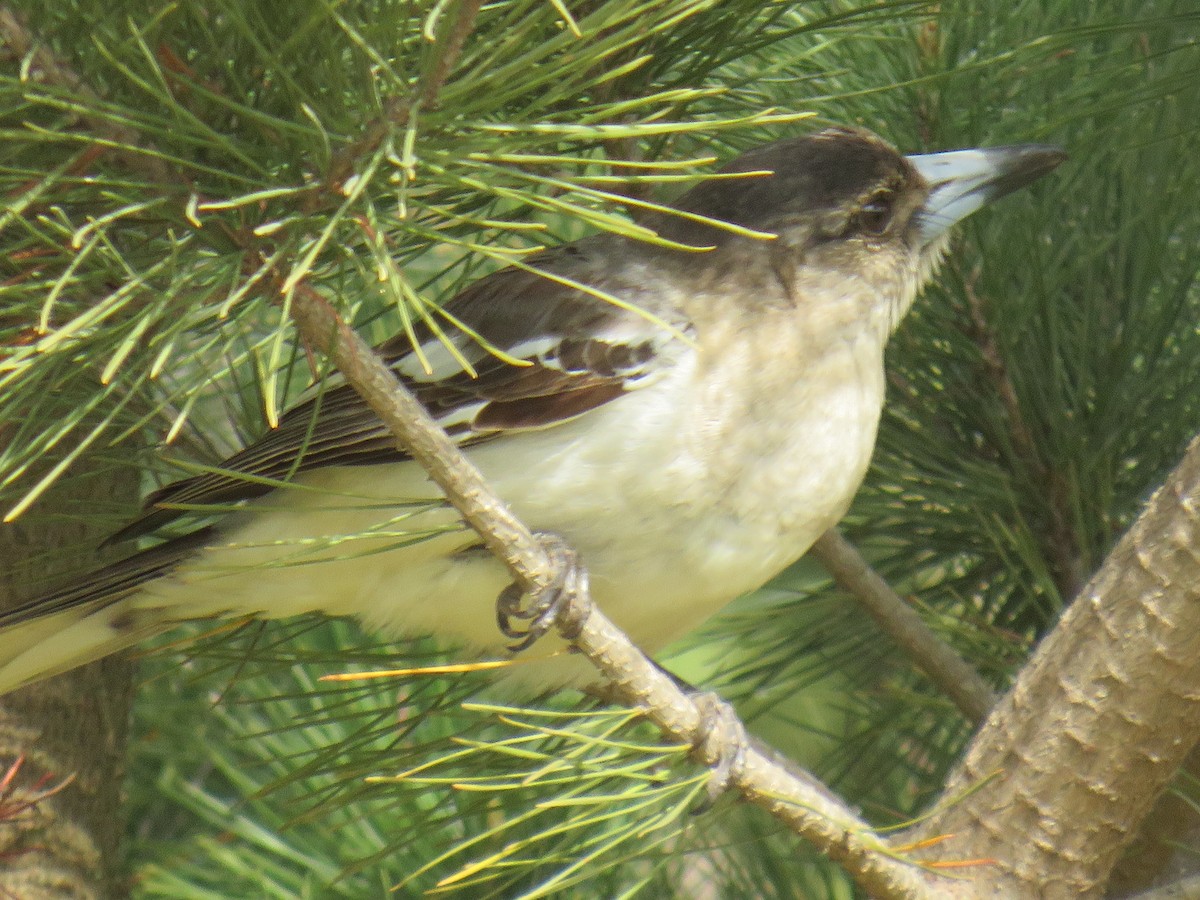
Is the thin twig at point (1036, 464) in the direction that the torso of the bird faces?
yes

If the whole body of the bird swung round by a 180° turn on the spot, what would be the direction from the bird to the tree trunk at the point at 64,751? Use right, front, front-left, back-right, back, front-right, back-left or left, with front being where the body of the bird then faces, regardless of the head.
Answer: front

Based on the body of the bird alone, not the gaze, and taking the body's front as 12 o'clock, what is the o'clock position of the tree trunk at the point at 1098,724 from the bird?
The tree trunk is roughly at 12 o'clock from the bird.

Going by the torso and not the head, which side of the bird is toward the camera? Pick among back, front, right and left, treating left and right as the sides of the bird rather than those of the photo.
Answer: right
